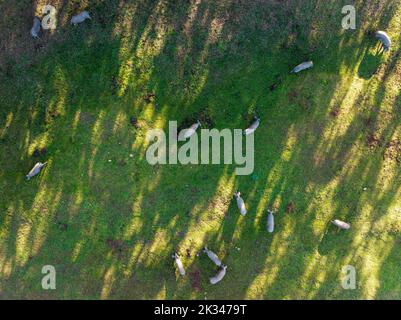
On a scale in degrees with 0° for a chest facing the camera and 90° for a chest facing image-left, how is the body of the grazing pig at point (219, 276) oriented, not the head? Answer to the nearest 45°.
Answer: approximately 225°

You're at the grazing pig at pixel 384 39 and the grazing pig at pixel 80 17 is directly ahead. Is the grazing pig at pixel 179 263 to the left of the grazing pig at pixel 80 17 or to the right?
left

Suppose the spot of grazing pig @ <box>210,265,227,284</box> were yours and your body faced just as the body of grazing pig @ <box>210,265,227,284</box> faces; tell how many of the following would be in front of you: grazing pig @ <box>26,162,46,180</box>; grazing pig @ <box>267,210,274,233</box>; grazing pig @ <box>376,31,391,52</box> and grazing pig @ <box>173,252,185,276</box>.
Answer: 2

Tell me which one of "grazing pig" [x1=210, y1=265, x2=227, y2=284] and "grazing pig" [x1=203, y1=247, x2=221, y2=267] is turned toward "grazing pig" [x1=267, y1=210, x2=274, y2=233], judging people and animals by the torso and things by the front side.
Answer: "grazing pig" [x1=210, y1=265, x2=227, y2=284]
